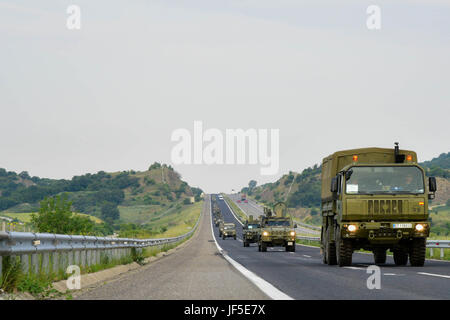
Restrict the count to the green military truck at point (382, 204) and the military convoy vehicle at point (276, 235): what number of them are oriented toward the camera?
2

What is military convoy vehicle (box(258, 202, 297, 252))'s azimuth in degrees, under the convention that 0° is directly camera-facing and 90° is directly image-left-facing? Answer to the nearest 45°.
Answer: approximately 0°

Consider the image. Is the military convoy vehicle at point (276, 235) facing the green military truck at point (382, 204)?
yes

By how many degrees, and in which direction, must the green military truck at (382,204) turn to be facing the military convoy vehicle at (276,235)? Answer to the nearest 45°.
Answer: approximately 180°
